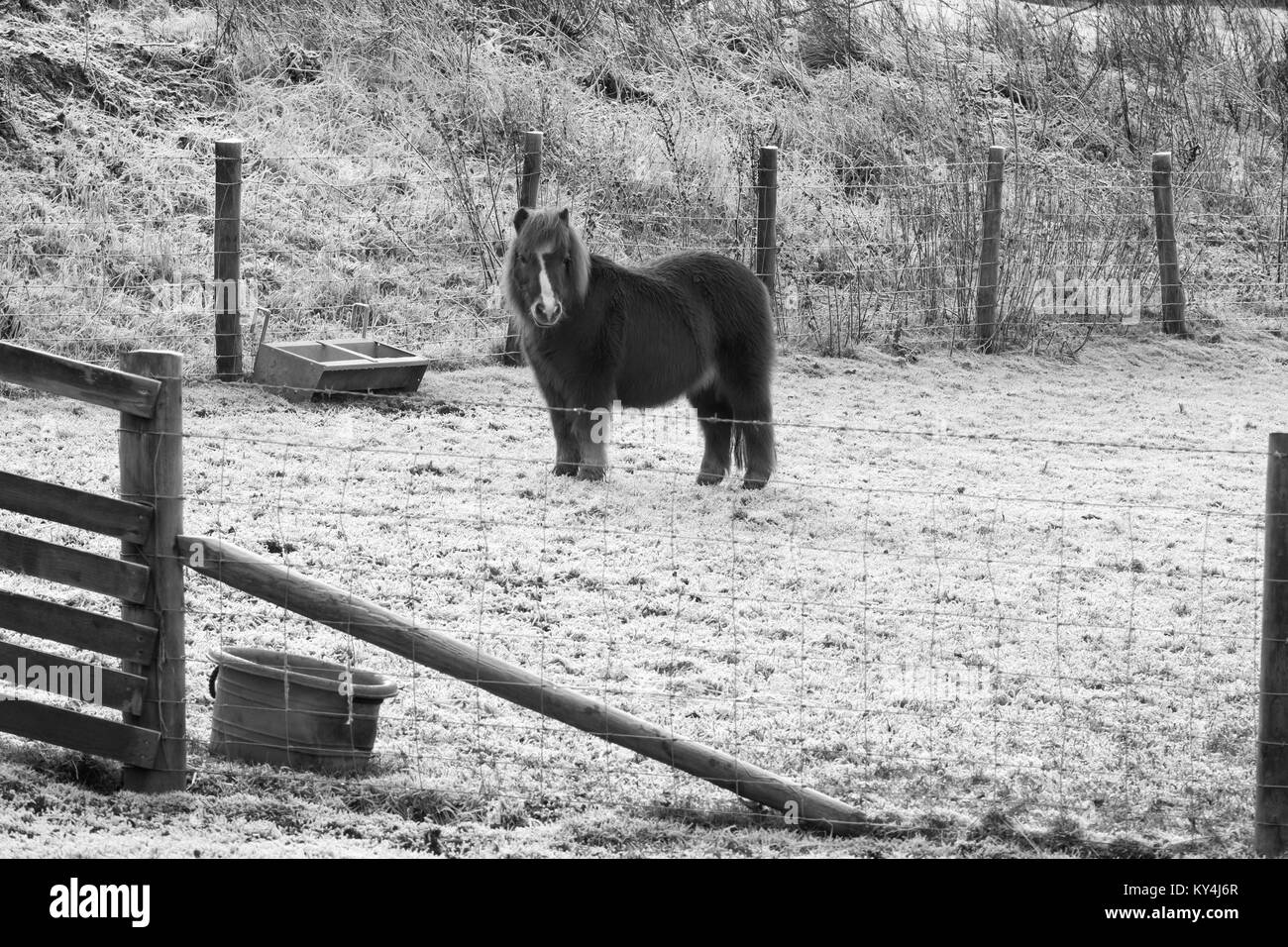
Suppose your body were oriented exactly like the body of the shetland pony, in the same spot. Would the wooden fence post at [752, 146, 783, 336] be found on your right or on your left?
on your right

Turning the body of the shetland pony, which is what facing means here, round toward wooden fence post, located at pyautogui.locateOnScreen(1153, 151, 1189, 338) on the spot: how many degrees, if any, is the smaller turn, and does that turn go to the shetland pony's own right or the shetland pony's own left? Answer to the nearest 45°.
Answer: approximately 135° to the shetland pony's own right

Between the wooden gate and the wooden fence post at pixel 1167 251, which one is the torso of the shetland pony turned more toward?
the wooden gate

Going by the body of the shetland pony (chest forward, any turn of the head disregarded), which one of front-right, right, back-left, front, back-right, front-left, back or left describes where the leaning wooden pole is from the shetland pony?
left

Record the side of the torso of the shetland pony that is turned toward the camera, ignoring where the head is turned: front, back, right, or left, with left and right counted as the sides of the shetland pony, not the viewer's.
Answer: left

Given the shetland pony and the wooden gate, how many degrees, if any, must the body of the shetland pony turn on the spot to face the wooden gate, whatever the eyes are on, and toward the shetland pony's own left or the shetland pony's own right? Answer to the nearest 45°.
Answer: approximately 90° to the shetland pony's own left
